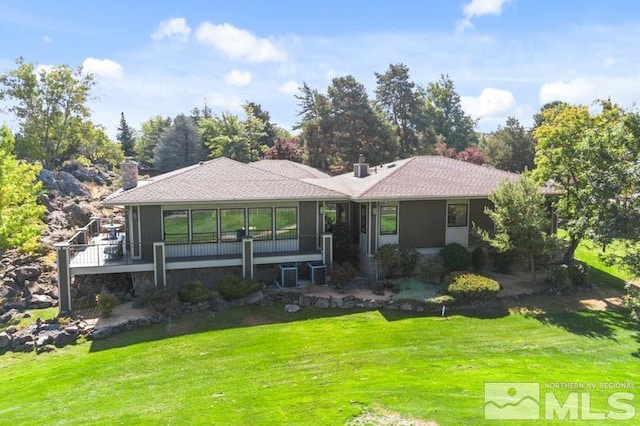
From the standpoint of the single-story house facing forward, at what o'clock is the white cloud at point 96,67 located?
The white cloud is roughly at 5 o'clock from the single-story house.

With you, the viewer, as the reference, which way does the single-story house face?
facing the viewer

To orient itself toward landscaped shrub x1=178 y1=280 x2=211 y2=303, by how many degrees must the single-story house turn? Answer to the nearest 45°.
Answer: approximately 45° to its right

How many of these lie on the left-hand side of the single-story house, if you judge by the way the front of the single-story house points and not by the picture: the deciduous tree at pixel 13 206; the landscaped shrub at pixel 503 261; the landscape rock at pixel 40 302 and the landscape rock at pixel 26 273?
1

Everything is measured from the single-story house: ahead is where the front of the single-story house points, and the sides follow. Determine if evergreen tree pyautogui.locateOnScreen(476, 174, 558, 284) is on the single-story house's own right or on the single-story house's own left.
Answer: on the single-story house's own left

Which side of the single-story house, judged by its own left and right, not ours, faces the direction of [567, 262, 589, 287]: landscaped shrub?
left

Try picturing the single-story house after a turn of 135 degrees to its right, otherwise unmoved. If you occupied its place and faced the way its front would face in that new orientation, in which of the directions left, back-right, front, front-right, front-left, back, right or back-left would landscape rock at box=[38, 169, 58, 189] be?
front

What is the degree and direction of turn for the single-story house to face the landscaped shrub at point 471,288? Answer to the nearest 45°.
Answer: approximately 90° to its left

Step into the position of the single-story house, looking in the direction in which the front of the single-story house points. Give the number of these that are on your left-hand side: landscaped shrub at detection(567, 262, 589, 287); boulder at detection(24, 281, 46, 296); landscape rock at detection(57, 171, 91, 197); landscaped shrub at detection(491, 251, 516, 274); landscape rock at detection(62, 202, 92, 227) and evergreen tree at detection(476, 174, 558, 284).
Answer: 3

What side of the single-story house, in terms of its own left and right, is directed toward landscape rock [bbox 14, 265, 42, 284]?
right

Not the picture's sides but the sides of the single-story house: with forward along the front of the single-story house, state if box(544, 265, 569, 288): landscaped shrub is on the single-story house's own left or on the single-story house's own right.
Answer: on the single-story house's own left

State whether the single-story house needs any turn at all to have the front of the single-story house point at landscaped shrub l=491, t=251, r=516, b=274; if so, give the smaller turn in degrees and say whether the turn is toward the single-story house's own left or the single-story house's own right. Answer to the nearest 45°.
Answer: approximately 90° to the single-story house's own left

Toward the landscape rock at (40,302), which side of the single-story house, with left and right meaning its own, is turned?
right

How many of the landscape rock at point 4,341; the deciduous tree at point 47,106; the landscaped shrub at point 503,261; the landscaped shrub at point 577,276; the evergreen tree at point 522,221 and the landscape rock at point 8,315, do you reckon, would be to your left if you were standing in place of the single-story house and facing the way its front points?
3

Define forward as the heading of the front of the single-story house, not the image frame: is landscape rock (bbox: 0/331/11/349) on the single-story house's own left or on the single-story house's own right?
on the single-story house's own right
